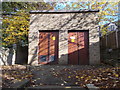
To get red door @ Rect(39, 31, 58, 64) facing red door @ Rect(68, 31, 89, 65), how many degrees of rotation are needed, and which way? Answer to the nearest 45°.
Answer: approximately 90° to its left

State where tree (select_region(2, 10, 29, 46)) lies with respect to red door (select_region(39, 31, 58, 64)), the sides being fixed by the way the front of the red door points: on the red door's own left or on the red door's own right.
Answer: on the red door's own right

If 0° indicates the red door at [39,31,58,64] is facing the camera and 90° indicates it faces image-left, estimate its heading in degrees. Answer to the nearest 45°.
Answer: approximately 0°
